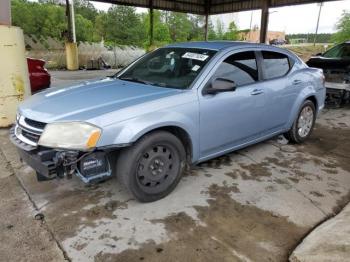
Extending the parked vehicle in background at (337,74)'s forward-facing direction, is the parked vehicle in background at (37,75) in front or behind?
in front

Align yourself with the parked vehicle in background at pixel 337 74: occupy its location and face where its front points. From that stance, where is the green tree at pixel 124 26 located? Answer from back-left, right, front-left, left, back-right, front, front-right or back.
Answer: right

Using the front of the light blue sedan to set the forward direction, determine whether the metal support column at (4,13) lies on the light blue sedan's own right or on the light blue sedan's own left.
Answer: on the light blue sedan's own right

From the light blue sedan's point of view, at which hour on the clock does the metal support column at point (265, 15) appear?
The metal support column is roughly at 5 o'clock from the light blue sedan.

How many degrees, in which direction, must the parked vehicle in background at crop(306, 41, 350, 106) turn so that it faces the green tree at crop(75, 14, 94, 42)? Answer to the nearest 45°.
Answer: approximately 90° to its right

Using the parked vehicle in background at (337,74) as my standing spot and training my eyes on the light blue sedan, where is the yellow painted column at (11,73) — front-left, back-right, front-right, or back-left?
front-right

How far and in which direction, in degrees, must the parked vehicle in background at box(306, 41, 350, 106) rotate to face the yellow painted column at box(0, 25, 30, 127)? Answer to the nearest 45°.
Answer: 0° — it already faces it

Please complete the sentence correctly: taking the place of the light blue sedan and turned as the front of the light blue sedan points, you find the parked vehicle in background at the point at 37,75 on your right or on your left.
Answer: on your right

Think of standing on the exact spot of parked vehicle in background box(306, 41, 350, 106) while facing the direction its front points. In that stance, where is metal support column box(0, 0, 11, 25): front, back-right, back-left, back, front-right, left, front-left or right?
front

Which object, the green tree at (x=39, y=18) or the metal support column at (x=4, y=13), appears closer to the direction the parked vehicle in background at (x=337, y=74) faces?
the metal support column

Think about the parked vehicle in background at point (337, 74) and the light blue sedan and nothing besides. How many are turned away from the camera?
0

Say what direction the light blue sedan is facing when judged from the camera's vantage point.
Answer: facing the viewer and to the left of the viewer

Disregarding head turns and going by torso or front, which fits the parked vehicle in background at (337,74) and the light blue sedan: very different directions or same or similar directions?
same or similar directions
